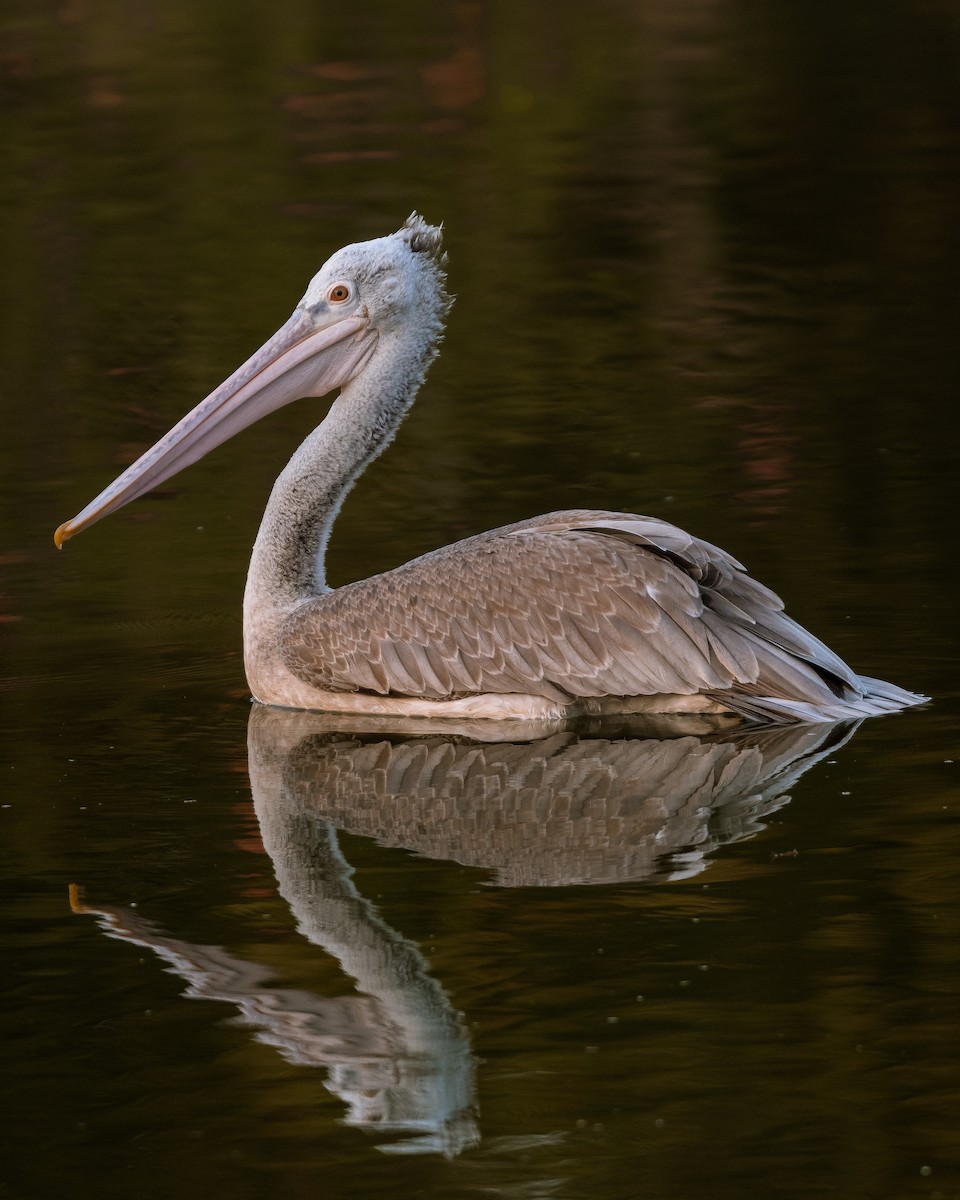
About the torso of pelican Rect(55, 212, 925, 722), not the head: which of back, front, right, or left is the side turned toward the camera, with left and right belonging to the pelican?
left
